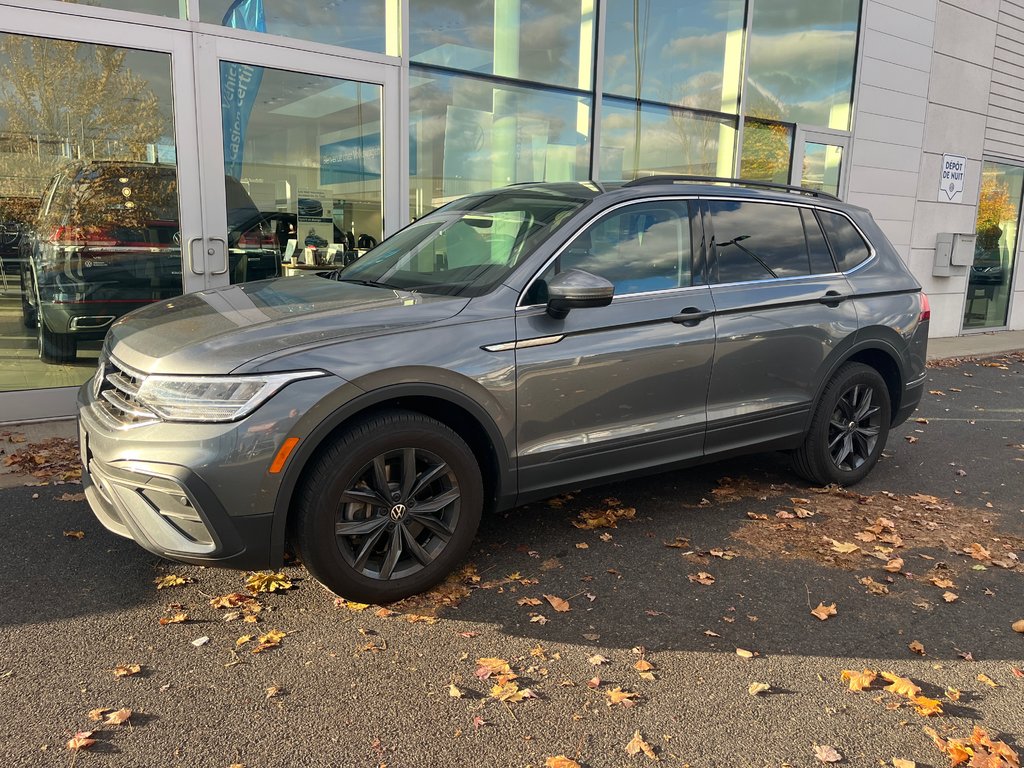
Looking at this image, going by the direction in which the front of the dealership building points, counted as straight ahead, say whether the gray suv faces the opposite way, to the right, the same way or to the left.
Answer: to the right

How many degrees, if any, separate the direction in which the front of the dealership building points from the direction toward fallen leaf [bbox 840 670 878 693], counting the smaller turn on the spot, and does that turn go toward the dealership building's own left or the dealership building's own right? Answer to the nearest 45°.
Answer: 0° — it already faces it

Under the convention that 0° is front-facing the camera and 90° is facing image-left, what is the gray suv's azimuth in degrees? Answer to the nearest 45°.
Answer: approximately 45°

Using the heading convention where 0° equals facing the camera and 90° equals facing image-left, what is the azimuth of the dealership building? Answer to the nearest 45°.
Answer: approximately 315°

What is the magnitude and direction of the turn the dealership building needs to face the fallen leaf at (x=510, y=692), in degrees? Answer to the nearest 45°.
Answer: approximately 45° to its right

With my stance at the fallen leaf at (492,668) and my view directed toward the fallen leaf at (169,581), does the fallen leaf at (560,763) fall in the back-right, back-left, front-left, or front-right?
back-left

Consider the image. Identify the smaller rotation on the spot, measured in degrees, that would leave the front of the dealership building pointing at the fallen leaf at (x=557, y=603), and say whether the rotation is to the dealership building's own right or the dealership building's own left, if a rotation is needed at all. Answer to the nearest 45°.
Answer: approximately 45° to the dealership building's own right

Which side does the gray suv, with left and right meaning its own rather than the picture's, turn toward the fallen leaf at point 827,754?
left
